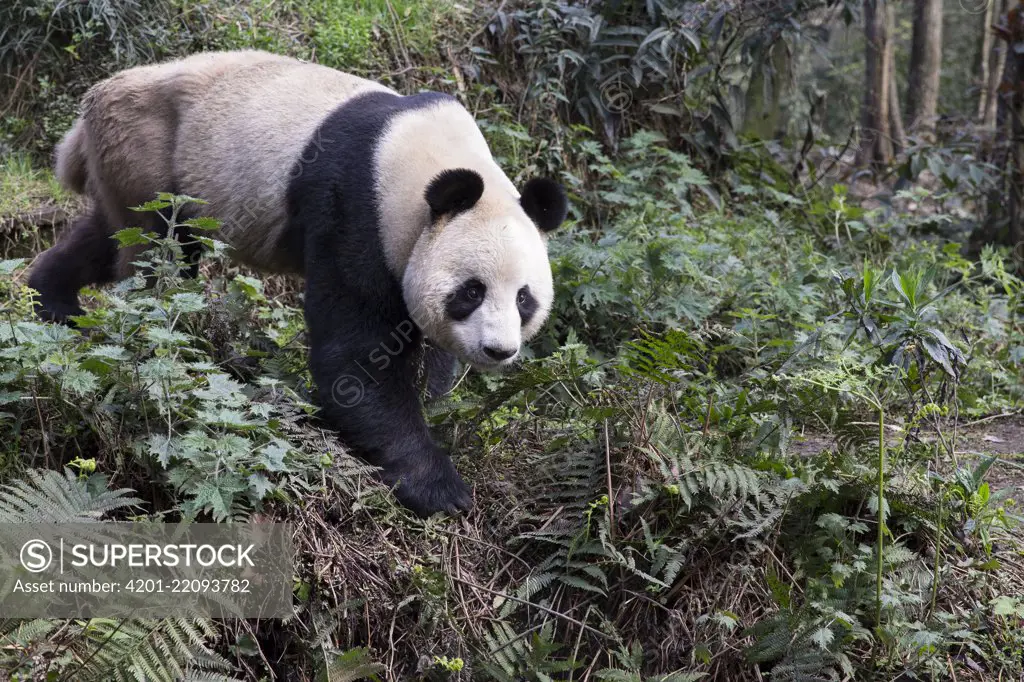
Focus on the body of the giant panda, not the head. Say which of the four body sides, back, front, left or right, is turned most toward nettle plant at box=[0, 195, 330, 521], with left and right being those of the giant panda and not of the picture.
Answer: right

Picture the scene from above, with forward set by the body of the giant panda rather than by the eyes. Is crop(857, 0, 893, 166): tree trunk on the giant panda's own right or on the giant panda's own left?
on the giant panda's own left

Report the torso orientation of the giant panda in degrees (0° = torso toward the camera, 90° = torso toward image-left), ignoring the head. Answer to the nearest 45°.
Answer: approximately 315°

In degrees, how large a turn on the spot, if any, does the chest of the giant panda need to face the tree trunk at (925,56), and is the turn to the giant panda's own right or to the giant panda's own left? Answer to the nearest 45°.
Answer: approximately 90° to the giant panda's own left
